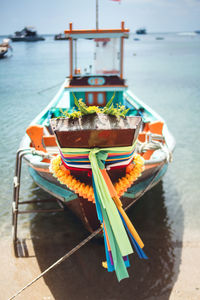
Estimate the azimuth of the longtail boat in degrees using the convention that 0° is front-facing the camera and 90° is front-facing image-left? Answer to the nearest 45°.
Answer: approximately 0°
